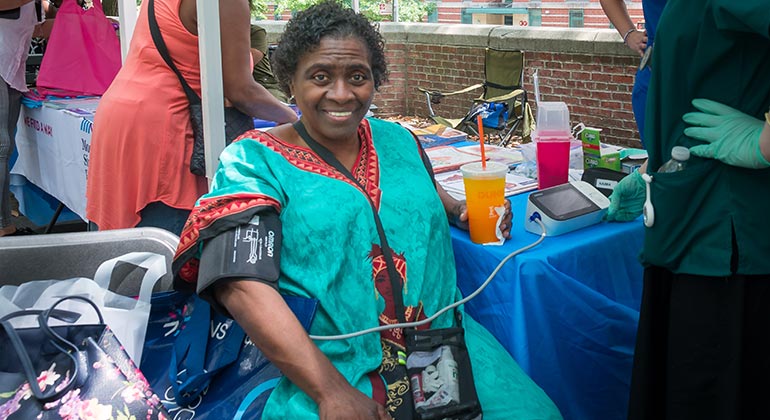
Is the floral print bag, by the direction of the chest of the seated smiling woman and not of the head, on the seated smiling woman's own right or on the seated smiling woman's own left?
on the seated smiling woman's own right

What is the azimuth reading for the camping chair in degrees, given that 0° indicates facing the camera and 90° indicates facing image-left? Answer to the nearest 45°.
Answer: approximately 45°

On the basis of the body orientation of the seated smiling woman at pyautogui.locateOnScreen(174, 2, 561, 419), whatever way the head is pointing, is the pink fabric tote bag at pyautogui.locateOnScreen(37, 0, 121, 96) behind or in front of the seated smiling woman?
behind

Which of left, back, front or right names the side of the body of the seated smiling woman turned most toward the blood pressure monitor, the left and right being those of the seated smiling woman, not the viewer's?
left

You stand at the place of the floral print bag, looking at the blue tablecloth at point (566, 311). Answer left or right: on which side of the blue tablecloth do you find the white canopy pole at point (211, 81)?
left
